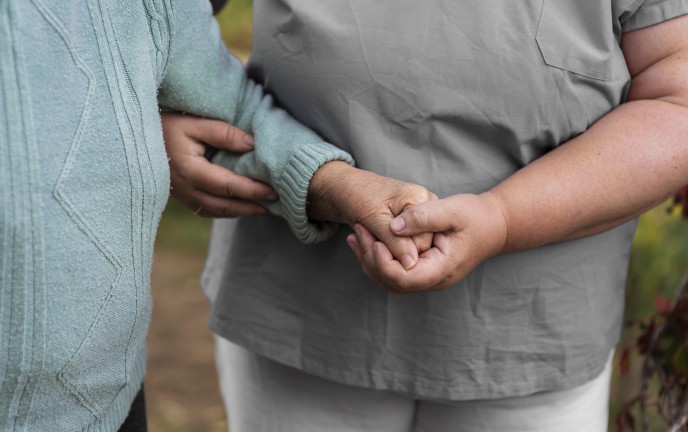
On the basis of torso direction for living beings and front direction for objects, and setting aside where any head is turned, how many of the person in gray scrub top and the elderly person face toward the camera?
2

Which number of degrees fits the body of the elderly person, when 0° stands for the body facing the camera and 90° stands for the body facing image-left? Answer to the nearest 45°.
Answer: approximately 0°

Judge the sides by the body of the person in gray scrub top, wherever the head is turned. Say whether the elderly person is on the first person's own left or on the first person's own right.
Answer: on the first person's own right

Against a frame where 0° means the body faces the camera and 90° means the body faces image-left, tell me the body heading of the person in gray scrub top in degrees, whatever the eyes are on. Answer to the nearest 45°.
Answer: approximately 0°

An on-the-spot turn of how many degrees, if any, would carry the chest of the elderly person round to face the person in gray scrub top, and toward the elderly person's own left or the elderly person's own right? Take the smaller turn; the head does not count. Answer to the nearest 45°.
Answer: approximately 90° to the elderly person's own left
